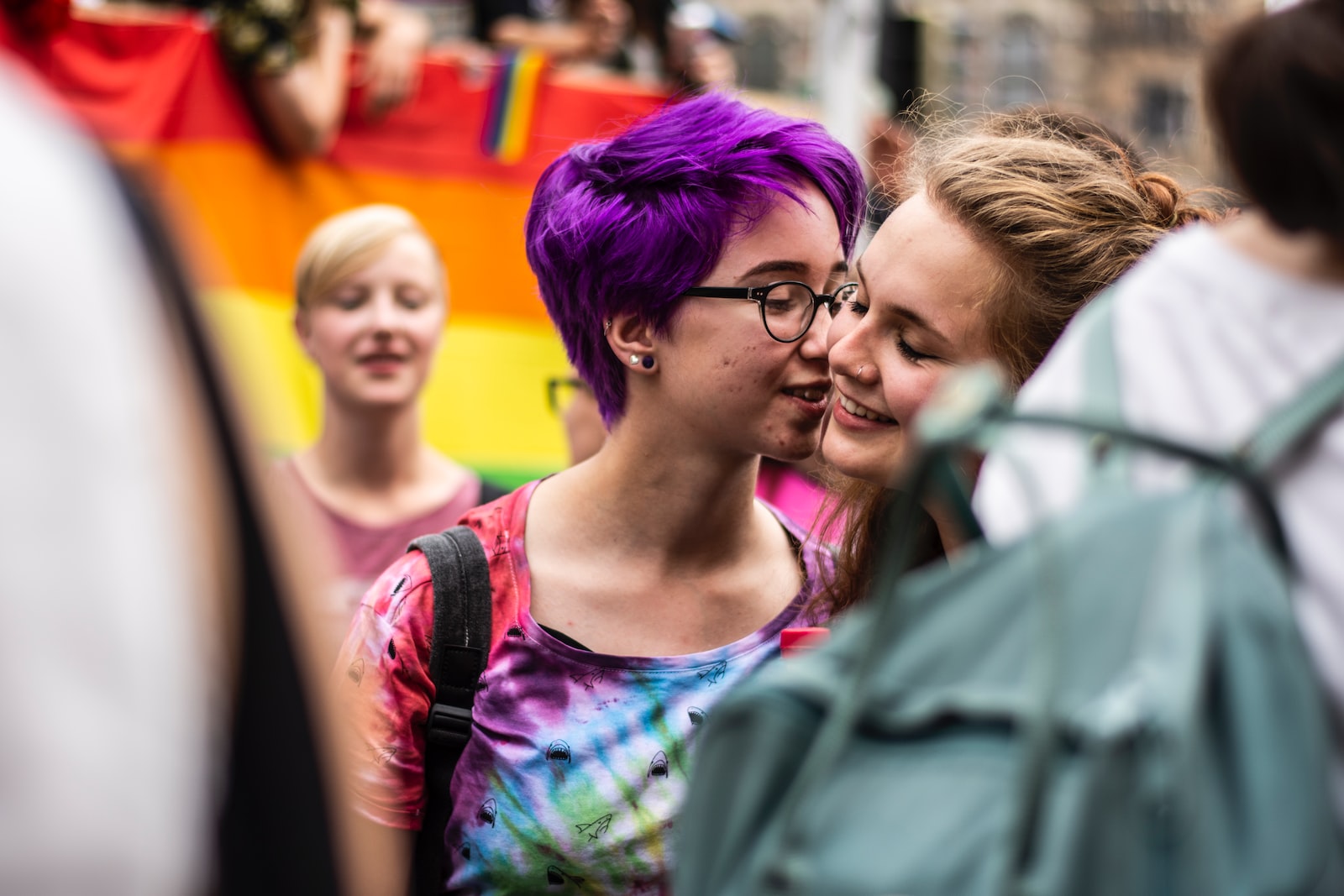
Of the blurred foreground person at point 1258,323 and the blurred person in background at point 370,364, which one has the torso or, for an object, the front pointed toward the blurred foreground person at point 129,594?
the blurred person in background

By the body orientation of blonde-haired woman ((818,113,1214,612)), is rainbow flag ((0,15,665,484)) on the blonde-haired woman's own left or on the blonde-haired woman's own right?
on the blonde-haired woman's own right

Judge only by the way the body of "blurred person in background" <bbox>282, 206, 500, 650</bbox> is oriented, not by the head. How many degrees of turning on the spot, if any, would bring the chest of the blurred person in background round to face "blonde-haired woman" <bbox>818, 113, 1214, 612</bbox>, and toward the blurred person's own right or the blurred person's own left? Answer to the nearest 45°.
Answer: approximately 45° to the blurred person's own left

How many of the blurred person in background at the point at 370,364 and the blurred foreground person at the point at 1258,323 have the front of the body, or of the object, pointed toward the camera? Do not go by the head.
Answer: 1

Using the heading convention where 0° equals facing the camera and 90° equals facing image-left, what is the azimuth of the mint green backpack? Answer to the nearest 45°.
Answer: approximately 45°

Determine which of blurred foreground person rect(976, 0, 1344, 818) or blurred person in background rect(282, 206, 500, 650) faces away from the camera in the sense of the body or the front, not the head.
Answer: the blurred foreground person

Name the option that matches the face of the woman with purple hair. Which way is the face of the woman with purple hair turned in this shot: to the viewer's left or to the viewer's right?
to the viewer's right

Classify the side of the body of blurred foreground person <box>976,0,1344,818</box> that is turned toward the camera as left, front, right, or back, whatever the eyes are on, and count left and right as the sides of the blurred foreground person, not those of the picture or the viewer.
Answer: back

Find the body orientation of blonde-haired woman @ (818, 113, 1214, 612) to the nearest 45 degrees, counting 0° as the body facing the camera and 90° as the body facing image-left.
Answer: approximately 45°
